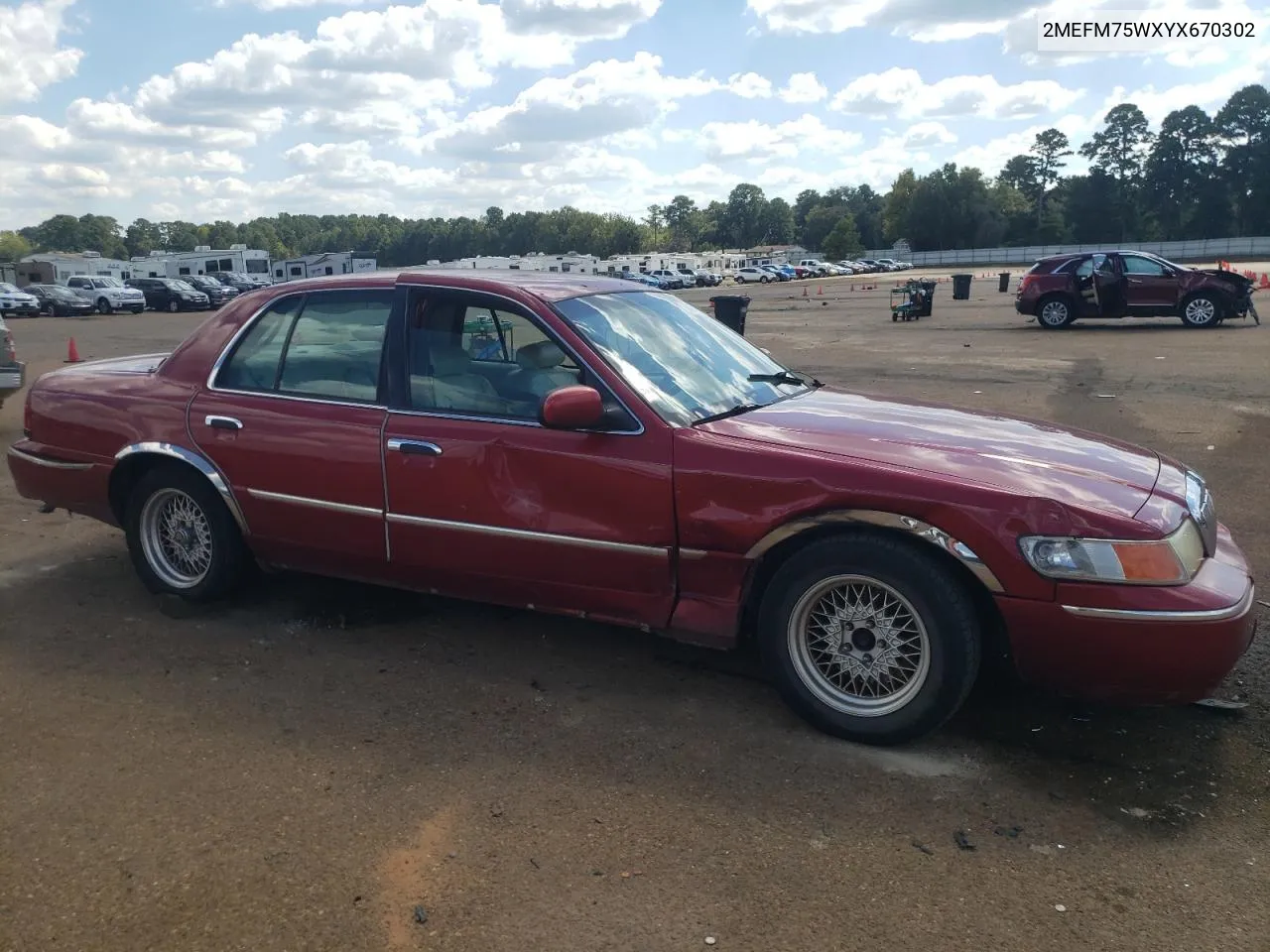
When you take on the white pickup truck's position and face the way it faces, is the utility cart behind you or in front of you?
in front

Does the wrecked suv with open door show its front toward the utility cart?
no

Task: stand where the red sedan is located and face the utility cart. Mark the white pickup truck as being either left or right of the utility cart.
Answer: left

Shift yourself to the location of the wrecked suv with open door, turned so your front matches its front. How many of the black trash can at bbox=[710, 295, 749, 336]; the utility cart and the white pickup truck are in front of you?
0

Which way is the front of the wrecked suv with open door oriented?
to the viewer's right

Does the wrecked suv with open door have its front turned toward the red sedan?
no

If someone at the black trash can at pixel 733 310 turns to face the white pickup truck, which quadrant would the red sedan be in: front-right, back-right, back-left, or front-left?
back-left

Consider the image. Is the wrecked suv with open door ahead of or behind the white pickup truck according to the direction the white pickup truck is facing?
ahead

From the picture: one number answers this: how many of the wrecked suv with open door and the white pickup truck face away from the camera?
0

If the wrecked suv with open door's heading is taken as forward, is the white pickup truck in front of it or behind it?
behind

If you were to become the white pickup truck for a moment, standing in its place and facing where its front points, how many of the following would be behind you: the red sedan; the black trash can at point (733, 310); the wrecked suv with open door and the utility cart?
0

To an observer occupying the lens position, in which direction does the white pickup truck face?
facing the viewer and to the right of the viewer
